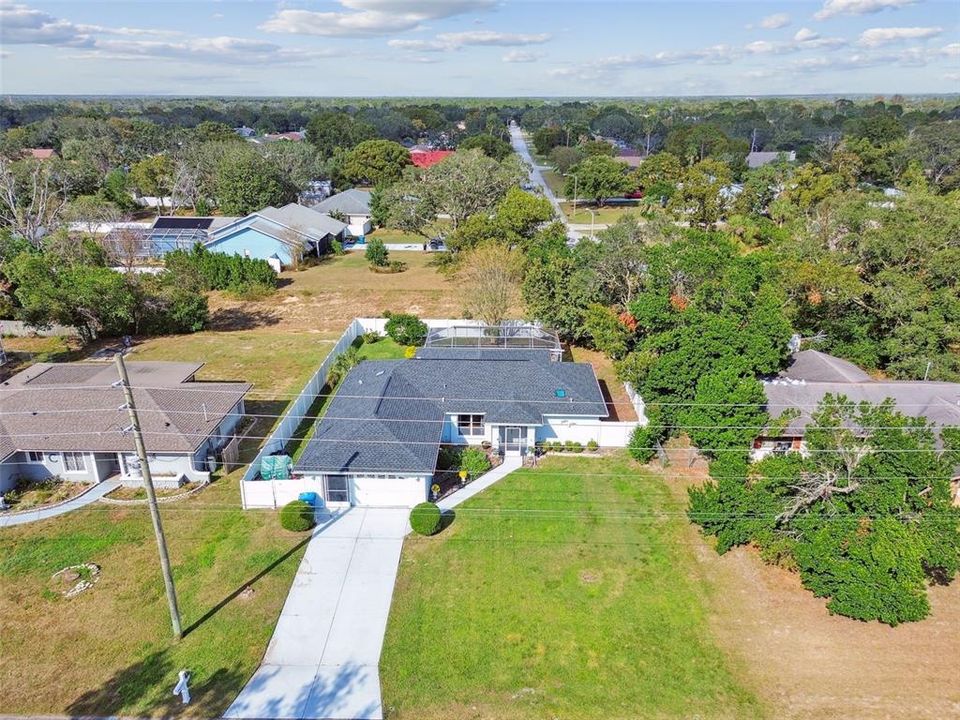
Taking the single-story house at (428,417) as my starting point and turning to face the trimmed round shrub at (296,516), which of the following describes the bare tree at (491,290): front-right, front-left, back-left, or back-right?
back-right

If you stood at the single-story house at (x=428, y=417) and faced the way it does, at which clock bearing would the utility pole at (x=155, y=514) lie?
The utility pole is roughly at 1 o'clock from the single-story house.

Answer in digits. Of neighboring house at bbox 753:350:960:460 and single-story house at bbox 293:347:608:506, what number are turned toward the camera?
2

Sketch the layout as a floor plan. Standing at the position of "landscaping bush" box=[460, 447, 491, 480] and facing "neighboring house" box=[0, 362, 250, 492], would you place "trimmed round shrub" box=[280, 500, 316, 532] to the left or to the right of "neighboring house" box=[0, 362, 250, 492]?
left

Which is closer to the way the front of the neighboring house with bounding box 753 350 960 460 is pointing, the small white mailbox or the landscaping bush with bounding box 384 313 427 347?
the small white mailbox

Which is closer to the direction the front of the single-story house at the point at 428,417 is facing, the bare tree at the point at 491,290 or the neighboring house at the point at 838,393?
the neighboring house

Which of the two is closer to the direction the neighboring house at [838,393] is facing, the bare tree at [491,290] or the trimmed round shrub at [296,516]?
the trimmed round shrub

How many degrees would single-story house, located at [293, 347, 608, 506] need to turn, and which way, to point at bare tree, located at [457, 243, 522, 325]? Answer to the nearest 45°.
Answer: approximately 180°

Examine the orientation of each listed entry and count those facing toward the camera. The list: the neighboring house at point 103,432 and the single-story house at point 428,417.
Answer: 2

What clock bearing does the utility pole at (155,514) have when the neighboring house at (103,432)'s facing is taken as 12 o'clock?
The utility pole is roughly at 12 o'clock from the neighboring house.

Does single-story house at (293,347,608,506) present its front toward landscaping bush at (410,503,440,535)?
yes

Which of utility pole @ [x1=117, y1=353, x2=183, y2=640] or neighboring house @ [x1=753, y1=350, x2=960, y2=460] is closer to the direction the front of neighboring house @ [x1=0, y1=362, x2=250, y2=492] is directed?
the utility pole

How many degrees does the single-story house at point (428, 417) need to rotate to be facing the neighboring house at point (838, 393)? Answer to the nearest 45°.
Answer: approximately 90° to its left
